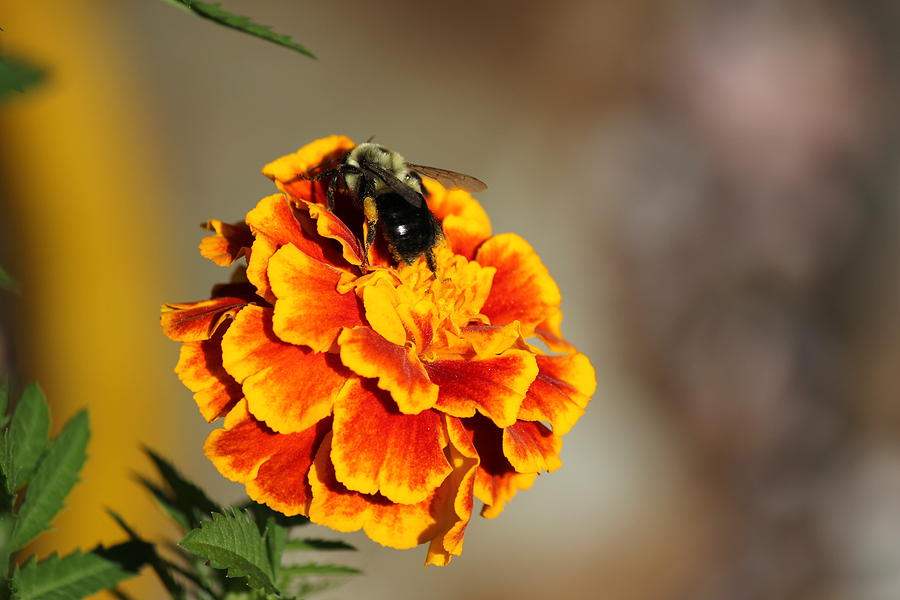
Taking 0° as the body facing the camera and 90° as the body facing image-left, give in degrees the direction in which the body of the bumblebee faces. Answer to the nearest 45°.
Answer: approximately 135°
